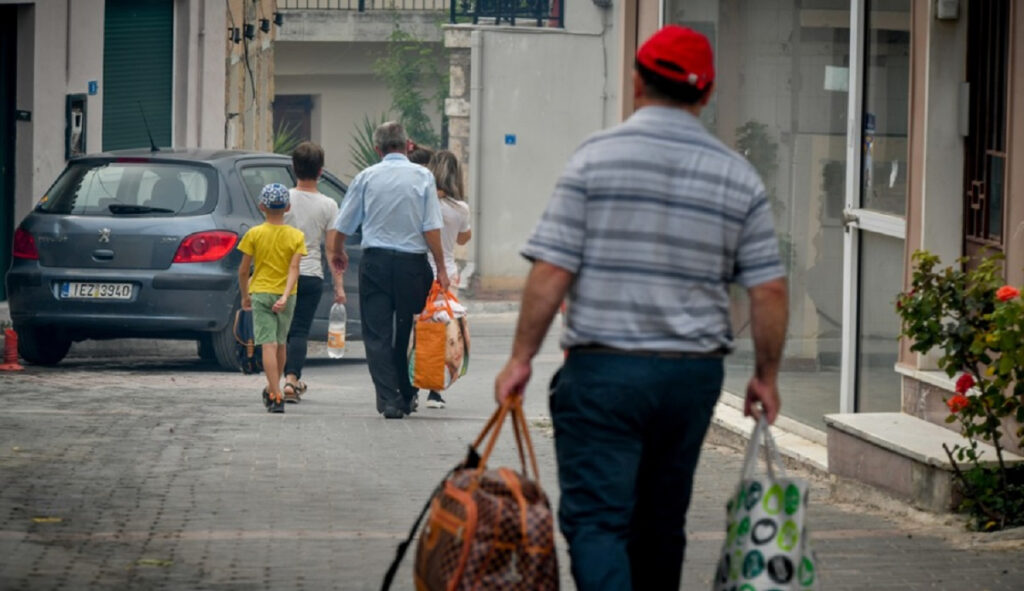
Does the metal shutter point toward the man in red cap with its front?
yes

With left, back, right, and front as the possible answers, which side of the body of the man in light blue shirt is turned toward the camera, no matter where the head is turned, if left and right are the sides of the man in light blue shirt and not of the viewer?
back

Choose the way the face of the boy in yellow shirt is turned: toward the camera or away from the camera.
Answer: away from the camera

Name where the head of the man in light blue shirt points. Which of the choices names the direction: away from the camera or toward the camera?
away from the camera

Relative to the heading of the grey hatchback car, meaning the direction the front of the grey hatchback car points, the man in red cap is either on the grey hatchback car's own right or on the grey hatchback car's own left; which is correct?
on the grey hatchback car's own right

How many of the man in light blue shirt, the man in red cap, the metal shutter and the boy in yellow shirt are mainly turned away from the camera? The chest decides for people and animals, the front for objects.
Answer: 3

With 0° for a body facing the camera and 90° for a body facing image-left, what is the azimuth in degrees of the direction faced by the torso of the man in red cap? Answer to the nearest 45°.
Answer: approximately 180°

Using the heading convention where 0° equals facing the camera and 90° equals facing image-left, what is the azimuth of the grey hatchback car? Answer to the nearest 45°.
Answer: approximately 225°

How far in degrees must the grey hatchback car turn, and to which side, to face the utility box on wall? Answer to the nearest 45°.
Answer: approximately 45° to its left
